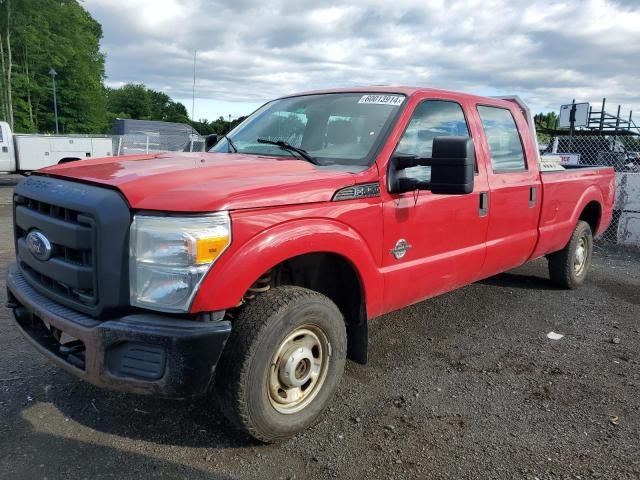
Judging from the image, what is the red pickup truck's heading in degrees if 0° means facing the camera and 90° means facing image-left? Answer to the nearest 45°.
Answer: approximately 45°

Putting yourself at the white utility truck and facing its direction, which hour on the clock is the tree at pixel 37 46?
The tree is roughly at 3 o'clock from the white utility truck.

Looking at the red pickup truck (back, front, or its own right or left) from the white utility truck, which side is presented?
right

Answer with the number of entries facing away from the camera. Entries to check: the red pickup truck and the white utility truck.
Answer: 0

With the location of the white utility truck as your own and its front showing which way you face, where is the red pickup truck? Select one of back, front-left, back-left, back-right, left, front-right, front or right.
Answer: left

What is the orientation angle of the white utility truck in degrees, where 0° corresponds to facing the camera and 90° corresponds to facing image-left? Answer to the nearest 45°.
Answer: approximately 90°

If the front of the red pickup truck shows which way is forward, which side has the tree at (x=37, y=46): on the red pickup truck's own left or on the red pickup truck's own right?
on the red pickup truck's own right
